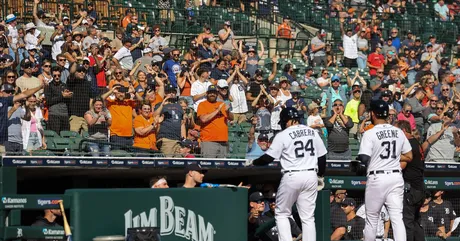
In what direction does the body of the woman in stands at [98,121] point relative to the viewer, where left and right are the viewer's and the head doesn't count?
facing the viewer

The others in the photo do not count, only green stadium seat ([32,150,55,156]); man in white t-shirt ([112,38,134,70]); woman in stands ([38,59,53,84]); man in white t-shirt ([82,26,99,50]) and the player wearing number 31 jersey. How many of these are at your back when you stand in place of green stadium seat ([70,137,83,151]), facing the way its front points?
3

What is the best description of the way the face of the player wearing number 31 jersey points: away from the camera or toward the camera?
away from the camera

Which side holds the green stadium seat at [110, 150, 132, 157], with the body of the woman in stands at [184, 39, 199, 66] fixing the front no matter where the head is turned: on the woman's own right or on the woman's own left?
on the woman's own right

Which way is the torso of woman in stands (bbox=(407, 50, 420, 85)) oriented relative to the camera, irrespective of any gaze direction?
toward the camera

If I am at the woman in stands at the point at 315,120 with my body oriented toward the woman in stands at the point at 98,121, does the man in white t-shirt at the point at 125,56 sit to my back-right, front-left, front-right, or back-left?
front-right

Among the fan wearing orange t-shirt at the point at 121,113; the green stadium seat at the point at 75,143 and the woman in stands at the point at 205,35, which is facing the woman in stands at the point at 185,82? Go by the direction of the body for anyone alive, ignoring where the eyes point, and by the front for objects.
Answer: the woman in stands at the point at 205,35

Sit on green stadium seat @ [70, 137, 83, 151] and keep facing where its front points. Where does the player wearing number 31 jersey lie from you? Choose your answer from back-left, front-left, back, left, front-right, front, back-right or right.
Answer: front-left

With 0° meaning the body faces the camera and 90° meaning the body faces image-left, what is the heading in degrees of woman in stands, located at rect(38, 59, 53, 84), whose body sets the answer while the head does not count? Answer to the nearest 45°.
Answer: approximately 315°

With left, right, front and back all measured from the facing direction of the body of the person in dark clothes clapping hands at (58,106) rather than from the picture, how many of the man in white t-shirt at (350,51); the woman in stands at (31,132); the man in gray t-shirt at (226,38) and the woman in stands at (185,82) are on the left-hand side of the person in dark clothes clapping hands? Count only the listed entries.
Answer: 3

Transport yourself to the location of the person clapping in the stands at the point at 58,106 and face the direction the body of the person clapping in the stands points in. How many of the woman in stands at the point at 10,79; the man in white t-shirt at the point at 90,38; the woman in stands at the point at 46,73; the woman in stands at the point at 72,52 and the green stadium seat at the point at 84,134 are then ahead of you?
1

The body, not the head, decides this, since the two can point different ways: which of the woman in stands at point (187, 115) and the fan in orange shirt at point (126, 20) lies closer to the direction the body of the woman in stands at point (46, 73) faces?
the woman in stands

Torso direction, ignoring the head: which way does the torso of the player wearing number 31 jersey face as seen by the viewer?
away from the camera
